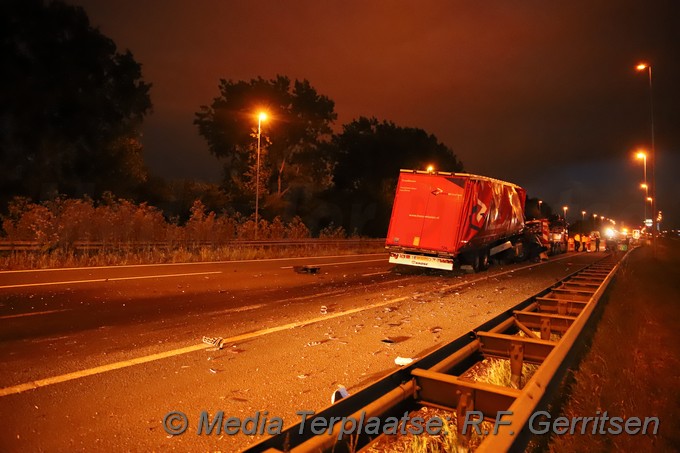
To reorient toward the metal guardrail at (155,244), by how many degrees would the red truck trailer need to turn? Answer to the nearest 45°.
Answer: approximately 135° to its left

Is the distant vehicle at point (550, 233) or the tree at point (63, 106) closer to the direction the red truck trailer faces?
the distant vehicle

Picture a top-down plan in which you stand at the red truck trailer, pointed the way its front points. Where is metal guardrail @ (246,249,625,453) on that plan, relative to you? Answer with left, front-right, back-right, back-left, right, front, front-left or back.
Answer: back-right

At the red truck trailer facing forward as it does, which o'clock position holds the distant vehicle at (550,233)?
The distant vehicle is roughly at 11 o'clock from the red truck trailer.

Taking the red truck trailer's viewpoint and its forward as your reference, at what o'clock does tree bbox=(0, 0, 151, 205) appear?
The tree is roughly at 8 o'clock from the red truck trailer.

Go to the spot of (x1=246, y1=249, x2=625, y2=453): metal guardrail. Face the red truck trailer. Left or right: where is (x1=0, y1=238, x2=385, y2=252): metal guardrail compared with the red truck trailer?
left

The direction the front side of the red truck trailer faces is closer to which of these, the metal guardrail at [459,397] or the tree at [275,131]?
the tree

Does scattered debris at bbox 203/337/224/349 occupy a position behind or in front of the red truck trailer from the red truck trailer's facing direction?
behind

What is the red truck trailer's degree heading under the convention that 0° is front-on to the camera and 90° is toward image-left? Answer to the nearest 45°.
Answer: approximately 225°

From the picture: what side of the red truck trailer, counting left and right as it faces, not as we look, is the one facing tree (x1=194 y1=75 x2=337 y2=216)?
left
